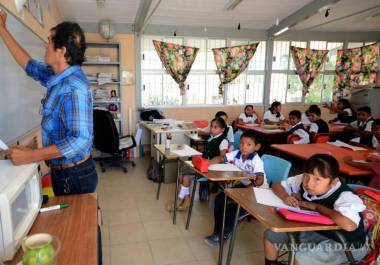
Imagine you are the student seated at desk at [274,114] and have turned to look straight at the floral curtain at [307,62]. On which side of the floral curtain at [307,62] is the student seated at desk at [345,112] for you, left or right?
right

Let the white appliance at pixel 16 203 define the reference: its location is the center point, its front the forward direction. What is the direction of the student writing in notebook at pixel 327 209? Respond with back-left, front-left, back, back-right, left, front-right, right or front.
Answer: front-left

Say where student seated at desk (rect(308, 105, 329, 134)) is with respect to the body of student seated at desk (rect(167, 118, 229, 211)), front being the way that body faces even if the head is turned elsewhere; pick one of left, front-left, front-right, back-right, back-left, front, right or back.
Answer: back

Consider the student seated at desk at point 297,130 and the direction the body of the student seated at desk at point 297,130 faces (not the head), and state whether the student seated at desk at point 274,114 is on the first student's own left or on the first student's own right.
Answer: on the first student's own right

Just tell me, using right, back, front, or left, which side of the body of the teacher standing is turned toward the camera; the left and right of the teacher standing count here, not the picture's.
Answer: left

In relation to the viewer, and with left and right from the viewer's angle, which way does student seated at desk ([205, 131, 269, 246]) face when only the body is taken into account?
facing the viewer and to the left of the viewer

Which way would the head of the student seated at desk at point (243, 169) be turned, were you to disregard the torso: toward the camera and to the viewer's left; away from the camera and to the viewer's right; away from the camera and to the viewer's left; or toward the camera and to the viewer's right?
toward the camera and to the viewer's left

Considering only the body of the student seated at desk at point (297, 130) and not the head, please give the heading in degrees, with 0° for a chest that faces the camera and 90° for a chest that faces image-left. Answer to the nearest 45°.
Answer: approximately 45°

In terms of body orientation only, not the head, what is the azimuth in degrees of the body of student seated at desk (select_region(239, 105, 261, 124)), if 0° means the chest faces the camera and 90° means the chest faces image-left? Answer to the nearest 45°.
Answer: approximately 0°

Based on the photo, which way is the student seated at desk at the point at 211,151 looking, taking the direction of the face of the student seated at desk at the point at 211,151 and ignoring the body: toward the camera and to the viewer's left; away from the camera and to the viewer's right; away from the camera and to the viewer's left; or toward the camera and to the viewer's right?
toward the camera and to the viewer's left

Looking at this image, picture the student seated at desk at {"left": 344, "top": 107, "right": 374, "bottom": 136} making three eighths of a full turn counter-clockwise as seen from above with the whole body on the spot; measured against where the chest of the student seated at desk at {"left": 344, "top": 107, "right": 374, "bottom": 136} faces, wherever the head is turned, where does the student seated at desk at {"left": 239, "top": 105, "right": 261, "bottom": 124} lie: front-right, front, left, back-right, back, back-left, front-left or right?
back

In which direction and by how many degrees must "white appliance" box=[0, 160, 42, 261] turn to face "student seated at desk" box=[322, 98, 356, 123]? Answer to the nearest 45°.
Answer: approximately 45° to its left

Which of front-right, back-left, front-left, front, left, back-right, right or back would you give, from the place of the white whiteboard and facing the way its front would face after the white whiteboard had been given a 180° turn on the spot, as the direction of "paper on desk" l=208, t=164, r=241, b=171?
back-right

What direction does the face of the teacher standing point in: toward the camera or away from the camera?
away from the camera
